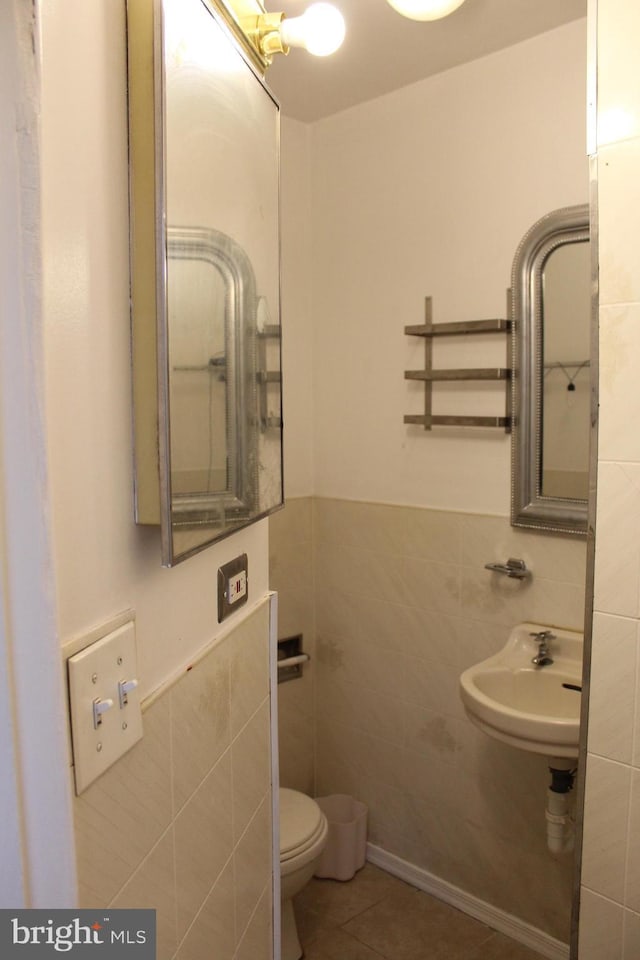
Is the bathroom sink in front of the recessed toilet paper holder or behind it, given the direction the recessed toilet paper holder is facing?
in front

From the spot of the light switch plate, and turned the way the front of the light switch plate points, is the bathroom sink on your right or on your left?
on your left

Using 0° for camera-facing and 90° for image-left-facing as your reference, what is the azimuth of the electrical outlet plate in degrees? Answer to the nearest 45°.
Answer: approximately 315°

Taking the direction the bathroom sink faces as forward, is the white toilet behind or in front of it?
in front

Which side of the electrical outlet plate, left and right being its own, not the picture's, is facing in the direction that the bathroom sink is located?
left

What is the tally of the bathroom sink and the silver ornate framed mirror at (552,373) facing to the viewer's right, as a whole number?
0

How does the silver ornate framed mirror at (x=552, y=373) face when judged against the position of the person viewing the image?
facing the viewer and to the left of the viewer

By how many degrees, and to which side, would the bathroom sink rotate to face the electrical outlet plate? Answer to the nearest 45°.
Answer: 0° — it already faces it
